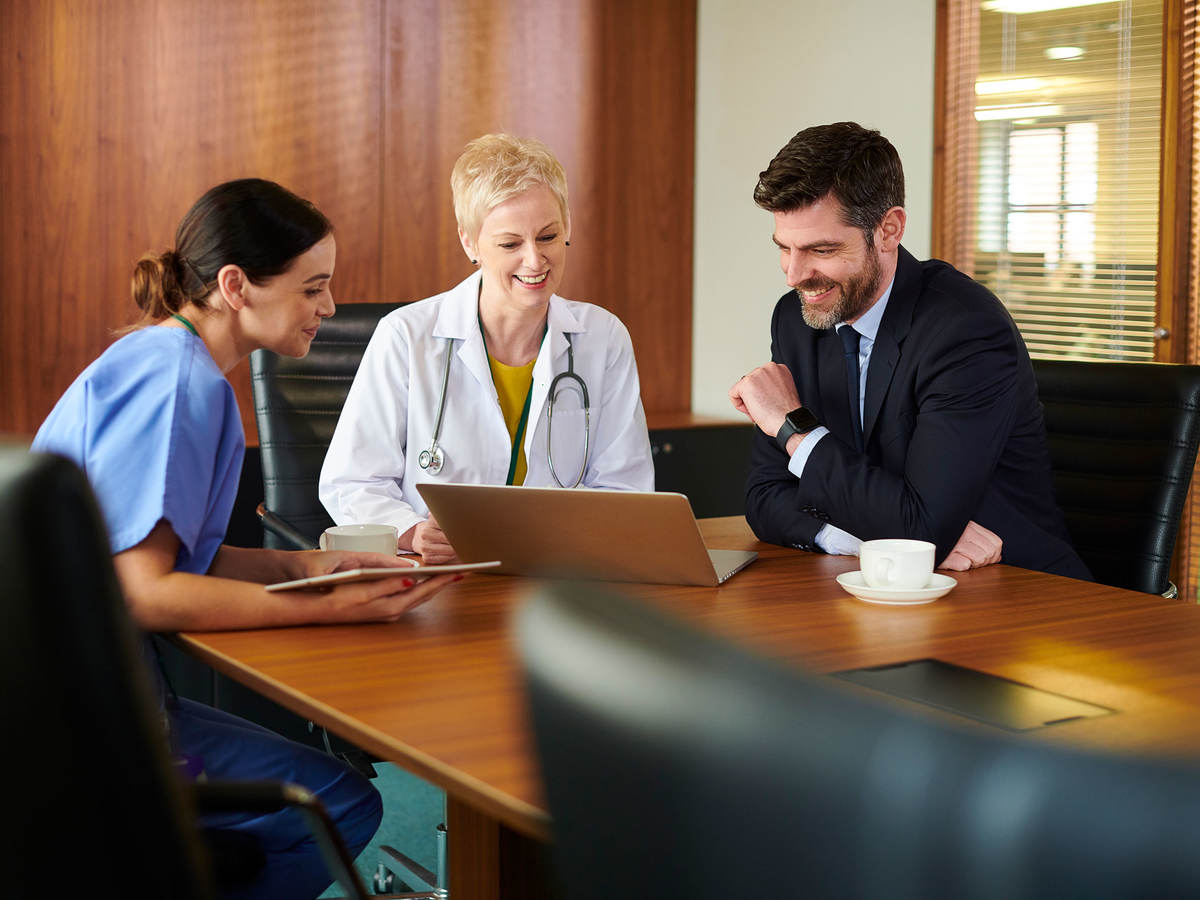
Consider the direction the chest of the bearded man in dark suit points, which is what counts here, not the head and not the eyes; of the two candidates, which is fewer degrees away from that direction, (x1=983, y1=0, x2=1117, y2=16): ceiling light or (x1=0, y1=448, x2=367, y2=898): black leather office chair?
the black leather office chair

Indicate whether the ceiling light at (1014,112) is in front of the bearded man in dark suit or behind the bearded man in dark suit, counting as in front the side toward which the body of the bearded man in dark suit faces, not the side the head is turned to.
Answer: behind

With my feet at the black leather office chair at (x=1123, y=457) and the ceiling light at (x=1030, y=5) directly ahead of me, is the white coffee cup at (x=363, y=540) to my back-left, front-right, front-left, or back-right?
back-left

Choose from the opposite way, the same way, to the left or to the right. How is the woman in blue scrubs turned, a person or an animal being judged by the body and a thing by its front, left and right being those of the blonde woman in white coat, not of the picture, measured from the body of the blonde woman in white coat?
to the left

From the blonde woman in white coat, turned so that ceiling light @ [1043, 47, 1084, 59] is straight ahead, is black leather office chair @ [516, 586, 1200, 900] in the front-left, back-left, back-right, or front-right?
back-right

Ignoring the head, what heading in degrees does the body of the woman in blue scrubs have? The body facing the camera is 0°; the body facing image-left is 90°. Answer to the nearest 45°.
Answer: approximately 270°

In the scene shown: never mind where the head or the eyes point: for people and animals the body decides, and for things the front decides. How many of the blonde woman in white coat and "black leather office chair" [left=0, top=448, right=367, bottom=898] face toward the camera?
1

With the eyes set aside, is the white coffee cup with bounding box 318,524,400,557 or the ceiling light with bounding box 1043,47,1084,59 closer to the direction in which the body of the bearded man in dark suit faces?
the white coffee cup

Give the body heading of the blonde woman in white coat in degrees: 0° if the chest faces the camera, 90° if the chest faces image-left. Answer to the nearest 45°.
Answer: approximately 0°

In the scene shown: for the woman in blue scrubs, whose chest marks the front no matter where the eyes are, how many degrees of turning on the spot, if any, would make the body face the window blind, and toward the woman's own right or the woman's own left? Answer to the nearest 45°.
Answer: approximately 45° to the woman's own left
